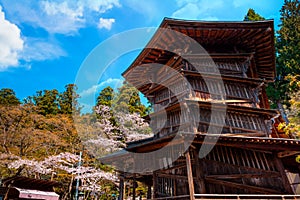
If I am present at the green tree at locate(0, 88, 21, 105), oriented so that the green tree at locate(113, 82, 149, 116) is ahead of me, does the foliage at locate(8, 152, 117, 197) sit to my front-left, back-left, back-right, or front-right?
front-right

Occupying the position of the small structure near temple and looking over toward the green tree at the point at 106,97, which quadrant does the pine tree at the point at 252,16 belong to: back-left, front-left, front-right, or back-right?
front-right

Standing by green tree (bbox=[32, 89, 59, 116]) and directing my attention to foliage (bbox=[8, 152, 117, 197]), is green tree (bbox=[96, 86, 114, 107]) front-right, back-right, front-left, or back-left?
front-left
